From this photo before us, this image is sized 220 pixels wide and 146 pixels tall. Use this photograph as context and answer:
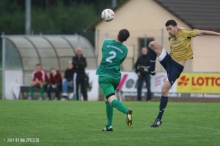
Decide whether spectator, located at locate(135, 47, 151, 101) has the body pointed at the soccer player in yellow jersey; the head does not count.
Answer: yes

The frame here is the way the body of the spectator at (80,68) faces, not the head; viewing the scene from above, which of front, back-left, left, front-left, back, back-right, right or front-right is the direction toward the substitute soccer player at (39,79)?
back-right

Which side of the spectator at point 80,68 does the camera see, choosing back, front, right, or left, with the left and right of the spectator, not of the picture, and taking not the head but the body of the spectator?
front

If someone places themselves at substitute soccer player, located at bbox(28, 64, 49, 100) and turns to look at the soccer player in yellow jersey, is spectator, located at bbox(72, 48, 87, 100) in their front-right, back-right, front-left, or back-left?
front-left

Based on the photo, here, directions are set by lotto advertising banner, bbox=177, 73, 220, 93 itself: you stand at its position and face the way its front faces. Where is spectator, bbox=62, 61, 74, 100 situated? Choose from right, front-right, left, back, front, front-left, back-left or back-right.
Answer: right

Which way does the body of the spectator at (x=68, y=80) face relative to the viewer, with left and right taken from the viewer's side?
facing the viewer and to the left of the viewer

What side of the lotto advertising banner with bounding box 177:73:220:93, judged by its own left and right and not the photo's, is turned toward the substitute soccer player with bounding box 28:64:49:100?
right

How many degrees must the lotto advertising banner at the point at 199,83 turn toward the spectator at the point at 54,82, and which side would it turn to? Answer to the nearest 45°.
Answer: approximately 90° to its right

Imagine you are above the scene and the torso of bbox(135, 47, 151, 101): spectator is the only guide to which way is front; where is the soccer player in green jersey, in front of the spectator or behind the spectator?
in front

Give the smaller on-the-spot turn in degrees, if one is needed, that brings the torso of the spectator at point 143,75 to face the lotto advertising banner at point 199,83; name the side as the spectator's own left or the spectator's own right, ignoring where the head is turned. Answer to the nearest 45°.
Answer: approximately 90° to the spectator's own left

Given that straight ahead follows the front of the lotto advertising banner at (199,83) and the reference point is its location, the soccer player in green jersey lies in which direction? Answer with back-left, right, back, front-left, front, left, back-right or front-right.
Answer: front

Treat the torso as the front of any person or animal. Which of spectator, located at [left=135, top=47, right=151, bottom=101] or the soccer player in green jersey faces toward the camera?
the spectator

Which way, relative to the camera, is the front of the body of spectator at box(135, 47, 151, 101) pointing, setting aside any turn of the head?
toward the camera

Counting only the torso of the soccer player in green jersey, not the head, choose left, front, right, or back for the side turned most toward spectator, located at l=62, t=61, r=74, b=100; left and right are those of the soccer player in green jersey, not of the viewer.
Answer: front

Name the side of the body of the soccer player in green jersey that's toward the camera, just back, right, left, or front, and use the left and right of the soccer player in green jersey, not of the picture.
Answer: back

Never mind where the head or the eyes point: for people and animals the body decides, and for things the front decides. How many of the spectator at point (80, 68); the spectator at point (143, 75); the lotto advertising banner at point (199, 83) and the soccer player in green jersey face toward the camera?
3
